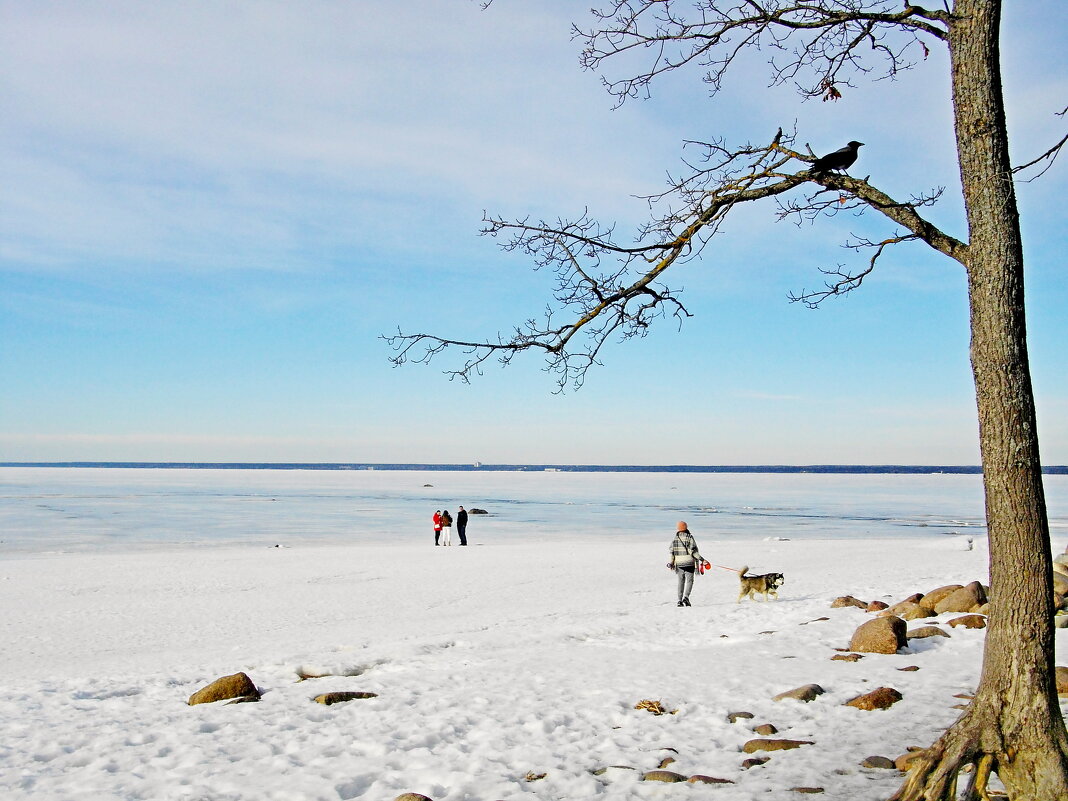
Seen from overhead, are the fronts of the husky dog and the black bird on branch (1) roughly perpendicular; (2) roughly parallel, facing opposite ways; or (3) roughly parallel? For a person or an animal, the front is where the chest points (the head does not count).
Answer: roughly parallel

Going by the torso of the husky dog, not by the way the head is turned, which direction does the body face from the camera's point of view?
to the viewer's right

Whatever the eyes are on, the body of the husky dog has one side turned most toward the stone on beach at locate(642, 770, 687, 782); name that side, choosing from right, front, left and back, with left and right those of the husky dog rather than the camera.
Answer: right

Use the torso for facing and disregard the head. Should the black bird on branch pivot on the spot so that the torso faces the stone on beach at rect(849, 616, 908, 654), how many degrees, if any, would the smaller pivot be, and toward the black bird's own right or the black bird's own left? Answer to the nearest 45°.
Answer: approximately 90° to the black bird's own left

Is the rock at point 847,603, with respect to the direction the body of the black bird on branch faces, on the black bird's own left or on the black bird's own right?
on the black bird's own left

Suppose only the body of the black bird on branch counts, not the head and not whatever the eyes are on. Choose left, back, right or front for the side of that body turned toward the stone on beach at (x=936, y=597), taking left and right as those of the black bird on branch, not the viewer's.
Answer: left

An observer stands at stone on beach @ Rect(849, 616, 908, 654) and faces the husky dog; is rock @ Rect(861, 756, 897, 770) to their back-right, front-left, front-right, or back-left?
back-left

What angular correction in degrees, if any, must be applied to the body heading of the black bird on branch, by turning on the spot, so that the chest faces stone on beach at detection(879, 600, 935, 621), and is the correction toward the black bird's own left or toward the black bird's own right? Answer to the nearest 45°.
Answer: approximately 90° to the black bird's own left

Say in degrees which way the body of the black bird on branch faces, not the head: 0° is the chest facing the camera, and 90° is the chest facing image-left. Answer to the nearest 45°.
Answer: approximately 270°

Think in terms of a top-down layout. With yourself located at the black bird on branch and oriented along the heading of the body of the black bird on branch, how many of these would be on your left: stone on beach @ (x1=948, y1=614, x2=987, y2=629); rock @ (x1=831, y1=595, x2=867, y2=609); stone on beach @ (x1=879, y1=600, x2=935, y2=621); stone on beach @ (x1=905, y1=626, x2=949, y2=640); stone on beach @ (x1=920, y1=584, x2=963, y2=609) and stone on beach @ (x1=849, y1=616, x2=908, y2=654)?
6

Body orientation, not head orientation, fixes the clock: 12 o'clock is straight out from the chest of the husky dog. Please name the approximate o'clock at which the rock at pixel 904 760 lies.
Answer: The rock is roughly at 3 o'clock from the husky dog.
